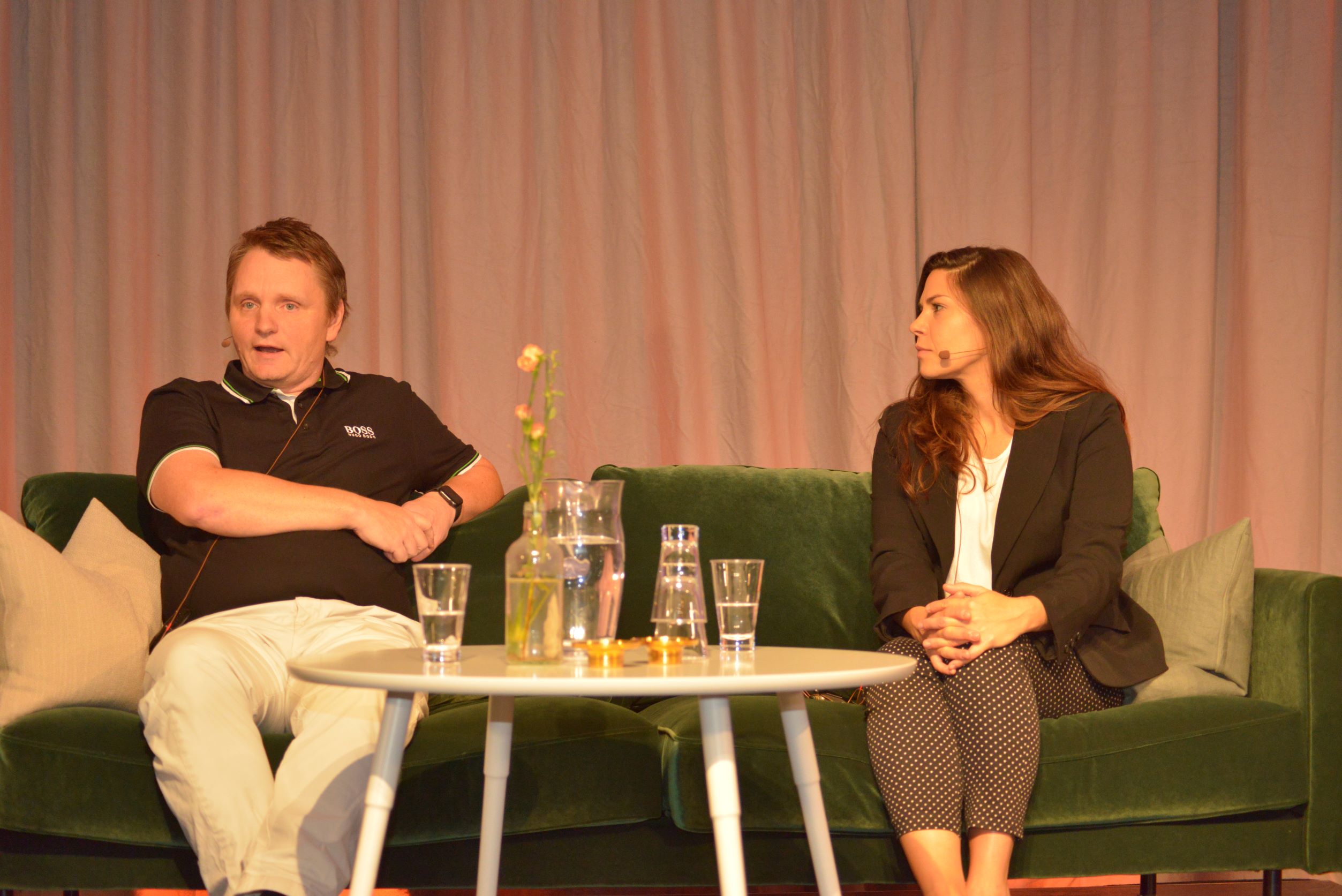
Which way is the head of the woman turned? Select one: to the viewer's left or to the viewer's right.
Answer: to the viewer's left

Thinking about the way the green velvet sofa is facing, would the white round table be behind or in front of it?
in front

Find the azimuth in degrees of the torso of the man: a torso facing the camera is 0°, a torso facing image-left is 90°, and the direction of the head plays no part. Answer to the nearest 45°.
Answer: approximately 0°

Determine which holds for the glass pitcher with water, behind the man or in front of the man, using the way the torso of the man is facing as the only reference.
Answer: in front

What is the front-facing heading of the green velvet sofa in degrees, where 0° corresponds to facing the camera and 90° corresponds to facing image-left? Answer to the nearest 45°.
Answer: approximately 0°
